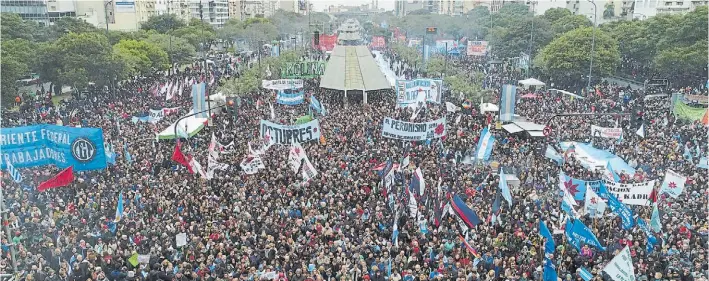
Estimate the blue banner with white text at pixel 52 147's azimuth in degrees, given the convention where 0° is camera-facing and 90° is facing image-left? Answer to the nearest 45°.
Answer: approximately 0°

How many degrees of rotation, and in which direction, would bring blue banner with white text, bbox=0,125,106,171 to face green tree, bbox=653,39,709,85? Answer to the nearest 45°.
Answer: approximately 90° to its left

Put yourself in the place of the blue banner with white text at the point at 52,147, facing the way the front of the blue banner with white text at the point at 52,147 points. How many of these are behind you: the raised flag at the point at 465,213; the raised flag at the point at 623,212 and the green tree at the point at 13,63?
1

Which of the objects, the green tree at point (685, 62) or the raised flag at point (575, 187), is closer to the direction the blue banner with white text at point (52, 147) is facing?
the raised flag

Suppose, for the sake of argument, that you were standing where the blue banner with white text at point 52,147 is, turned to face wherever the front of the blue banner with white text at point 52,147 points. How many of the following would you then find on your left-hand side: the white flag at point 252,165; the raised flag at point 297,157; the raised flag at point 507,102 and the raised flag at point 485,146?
4

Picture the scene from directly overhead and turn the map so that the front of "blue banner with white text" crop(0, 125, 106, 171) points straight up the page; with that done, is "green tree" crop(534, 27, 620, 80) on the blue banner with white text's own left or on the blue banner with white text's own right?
on the blue banner with white text's own left

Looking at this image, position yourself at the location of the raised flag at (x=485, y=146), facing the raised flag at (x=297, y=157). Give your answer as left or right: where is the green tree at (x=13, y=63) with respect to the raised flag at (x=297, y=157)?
right

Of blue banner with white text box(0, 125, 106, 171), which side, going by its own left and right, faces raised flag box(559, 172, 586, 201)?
left

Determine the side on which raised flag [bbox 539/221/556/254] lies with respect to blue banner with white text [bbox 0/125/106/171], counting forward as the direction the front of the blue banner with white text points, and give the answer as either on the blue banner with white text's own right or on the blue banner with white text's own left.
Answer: on the blue banner with white text's own left

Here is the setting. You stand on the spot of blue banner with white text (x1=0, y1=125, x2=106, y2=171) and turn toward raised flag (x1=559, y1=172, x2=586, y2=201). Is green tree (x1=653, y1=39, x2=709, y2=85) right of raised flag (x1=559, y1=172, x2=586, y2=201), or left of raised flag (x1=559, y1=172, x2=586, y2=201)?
left

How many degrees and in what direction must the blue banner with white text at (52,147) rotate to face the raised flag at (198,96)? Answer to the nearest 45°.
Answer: approximately 135° to its left

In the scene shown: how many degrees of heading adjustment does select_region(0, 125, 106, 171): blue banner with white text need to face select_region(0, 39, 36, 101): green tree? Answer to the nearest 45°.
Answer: approximately 180°

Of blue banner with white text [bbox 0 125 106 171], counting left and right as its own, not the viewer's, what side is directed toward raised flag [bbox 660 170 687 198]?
left

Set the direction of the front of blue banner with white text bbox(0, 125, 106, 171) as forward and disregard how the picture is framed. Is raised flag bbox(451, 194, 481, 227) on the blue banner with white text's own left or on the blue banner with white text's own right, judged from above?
on the blue banner with white text's own left
